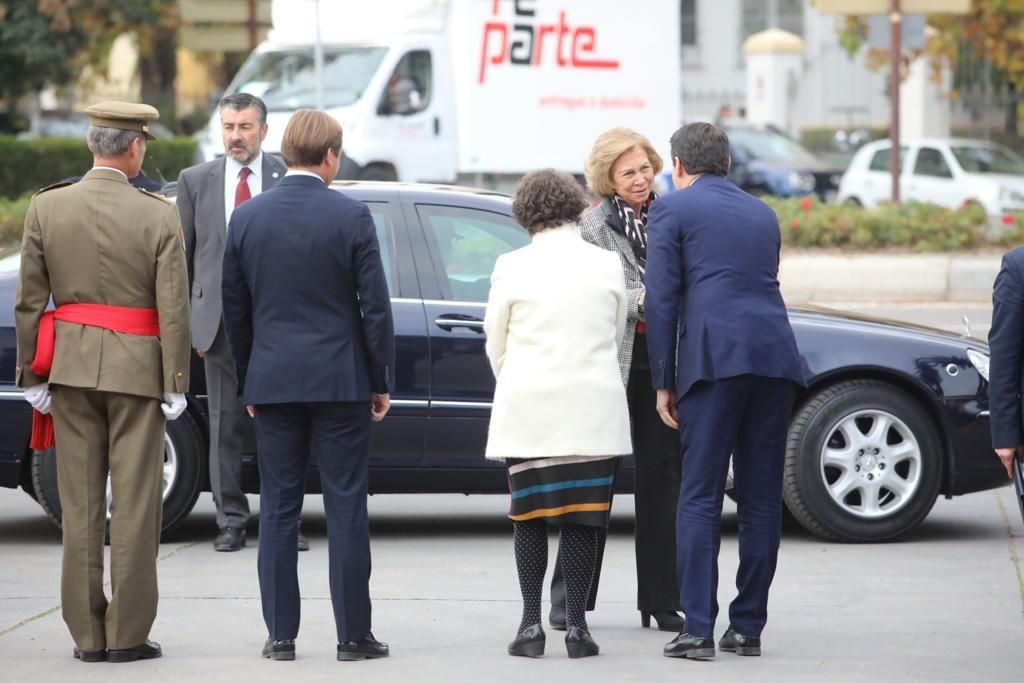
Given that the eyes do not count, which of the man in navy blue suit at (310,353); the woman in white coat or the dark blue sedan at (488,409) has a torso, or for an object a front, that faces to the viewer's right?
the dark blue sedan

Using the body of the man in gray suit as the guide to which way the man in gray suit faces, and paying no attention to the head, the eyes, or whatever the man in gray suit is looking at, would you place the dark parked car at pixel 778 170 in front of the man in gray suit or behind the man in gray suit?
behind

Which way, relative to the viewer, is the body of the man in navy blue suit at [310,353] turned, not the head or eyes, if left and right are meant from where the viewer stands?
facing away from the viewer

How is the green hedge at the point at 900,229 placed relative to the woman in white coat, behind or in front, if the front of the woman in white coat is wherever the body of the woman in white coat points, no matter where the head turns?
in front

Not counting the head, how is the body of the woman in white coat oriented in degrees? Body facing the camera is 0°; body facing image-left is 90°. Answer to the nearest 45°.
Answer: approximately 180°

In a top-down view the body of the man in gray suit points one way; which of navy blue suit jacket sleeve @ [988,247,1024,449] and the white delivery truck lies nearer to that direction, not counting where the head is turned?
the navy blue suit jacket sleeve

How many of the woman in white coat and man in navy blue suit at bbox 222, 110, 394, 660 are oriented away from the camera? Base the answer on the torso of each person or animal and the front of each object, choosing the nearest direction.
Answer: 2

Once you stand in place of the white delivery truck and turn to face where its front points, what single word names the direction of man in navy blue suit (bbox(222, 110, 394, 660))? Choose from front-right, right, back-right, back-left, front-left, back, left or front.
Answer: front-left

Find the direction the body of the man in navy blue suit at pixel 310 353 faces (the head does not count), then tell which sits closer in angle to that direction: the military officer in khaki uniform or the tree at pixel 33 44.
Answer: the tree

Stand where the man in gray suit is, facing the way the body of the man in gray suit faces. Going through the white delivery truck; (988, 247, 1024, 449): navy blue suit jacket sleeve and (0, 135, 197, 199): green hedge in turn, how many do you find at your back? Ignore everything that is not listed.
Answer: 2

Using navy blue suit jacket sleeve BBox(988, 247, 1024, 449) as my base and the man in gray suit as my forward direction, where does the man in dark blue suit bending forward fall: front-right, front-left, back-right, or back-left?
front-left

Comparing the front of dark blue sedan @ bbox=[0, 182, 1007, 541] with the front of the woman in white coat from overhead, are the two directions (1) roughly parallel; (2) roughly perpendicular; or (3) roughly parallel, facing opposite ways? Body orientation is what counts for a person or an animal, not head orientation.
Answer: roughly perpendicular

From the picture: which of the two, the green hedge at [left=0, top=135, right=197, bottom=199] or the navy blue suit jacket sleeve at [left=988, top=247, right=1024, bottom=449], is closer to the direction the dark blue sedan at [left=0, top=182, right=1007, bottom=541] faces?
the navy blue suit jacket sleeve

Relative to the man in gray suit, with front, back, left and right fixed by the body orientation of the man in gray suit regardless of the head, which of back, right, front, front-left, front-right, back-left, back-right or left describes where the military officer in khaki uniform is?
front

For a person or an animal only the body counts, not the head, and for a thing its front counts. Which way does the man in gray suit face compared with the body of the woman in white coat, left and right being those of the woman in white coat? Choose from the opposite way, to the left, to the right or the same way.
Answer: the opposite way

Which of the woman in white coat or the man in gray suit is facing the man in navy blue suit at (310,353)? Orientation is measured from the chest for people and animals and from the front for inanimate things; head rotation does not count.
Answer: the man in gray suit

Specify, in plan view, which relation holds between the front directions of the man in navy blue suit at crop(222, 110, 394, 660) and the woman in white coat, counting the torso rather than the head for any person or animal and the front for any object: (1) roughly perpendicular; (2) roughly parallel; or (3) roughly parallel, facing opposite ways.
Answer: roughly parallel

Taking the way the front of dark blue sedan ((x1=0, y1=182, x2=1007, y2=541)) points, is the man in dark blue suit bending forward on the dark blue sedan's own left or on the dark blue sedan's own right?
on the dark blue sedan's own right

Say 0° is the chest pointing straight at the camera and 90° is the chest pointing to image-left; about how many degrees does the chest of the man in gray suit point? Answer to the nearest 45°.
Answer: approximately 0°

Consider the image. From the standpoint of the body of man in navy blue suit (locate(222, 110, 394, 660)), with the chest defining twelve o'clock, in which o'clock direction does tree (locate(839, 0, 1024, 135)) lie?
The tree is roughly at 1 o'clock from the man in navy blue suit.

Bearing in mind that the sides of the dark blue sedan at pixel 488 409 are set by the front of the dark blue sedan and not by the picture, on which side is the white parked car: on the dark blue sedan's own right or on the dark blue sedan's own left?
on the dark blue sedan's own left

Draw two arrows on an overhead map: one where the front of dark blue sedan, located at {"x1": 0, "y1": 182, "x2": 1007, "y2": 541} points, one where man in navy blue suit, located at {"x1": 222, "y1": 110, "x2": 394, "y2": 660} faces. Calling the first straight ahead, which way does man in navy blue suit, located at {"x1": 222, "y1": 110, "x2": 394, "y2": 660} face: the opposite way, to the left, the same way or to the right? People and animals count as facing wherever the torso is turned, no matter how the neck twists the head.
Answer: to the left

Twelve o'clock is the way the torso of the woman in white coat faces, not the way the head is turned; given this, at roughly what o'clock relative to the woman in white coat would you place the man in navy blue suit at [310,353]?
The man in navy blue suit is roughly at 9 o'clock from the woman in white coat.

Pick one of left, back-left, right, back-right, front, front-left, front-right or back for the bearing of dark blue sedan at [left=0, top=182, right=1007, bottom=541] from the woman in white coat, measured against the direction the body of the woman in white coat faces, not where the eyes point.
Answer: front
